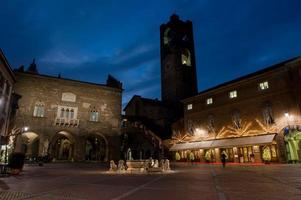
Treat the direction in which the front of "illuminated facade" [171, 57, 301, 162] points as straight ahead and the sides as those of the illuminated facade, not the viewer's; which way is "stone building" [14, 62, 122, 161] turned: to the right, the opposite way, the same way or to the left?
to the left

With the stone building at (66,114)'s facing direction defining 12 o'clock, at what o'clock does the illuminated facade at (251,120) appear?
The illuminated facade is roughly at 10 o'clock from the stone building.

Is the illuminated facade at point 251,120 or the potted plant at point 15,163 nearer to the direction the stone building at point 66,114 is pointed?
the potted plant

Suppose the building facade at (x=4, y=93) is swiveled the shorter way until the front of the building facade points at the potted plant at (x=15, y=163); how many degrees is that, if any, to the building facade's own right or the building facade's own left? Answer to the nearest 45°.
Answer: approximately 90° to the building facade's own right

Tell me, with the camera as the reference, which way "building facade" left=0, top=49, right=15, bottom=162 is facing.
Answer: facing to the right of the viewer

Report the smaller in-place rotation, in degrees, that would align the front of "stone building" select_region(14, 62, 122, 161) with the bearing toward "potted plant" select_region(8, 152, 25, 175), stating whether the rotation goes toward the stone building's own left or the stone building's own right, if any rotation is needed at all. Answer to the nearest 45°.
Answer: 0° — it already faces it

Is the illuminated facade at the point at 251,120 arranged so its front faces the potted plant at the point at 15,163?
yes

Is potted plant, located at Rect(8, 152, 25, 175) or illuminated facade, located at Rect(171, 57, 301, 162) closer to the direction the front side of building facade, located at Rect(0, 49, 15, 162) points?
the illuminated facade

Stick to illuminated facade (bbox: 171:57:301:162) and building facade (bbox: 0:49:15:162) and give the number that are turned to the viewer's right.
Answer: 1

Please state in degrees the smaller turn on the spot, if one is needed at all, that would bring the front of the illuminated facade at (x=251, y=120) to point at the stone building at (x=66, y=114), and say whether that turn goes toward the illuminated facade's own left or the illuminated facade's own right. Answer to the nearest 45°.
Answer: approximately 45° to the illuminated facade's own right

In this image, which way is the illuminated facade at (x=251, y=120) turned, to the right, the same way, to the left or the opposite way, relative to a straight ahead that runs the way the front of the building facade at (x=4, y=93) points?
the opposite way
